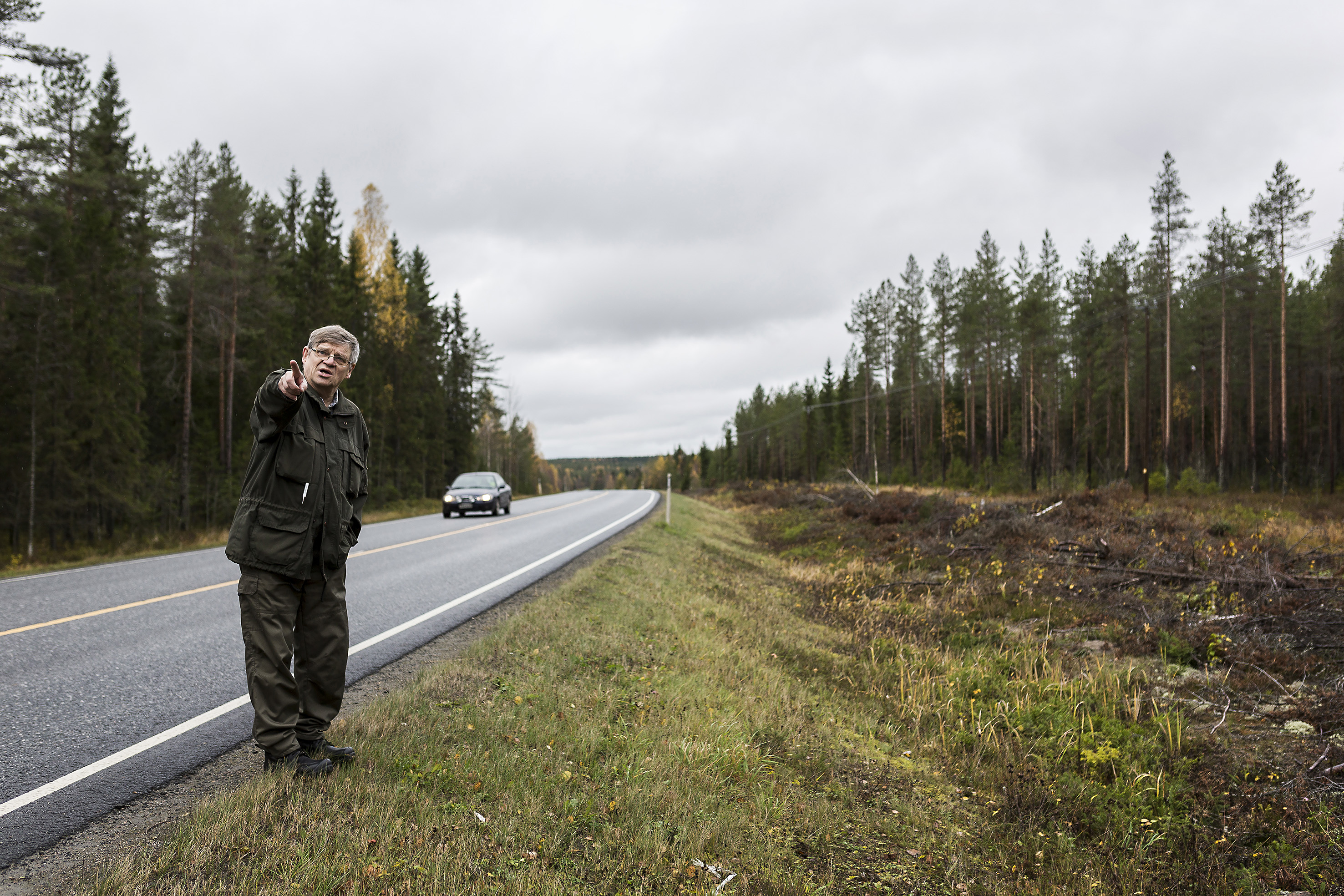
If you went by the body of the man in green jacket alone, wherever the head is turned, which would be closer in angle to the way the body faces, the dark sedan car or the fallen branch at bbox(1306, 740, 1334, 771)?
the fallen branch

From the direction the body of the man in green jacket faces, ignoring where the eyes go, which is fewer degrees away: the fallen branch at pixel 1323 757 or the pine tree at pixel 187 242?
the fallen branch

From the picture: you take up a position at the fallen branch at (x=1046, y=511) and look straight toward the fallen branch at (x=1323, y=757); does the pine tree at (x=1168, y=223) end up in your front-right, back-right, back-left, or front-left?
back-left

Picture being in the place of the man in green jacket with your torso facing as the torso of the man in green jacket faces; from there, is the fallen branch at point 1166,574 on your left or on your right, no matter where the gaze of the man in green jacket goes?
on your left

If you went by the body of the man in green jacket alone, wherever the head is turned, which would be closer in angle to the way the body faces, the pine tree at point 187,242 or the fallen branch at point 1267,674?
the fallen branch
